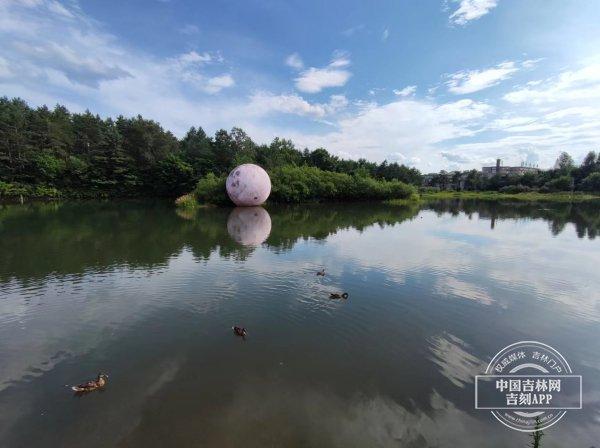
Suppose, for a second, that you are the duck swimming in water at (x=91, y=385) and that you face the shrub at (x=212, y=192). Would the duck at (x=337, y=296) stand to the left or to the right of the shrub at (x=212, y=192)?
right

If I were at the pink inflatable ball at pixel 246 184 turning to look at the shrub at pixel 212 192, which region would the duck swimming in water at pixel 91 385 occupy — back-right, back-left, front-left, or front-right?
back-left

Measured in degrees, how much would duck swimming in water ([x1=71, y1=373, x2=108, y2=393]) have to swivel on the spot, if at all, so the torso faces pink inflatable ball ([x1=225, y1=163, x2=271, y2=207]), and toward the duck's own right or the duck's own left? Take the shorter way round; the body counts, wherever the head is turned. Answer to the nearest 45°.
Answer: approximately 45° to the duck's own left

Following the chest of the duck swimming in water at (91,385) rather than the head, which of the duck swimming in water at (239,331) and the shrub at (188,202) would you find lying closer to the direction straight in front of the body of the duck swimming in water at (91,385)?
the duck swimming in water

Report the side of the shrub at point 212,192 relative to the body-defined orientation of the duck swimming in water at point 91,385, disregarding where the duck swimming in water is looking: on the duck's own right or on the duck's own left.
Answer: on the duck's own left

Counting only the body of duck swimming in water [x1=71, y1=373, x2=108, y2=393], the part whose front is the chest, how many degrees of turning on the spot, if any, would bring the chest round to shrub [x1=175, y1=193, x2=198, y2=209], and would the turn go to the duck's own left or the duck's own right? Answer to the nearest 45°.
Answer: approximately 90° to the duck's own left

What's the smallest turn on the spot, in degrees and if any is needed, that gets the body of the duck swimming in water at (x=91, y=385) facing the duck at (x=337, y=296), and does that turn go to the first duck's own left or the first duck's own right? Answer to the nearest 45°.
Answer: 0° — it already faces it

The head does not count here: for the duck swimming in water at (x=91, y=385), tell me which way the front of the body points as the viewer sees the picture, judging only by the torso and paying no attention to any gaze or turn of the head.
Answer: to the viewer's right
